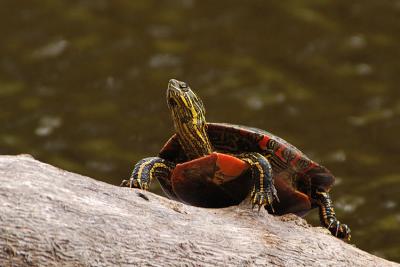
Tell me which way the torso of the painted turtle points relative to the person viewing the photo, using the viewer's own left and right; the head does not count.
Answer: facing the viewer and to the left of the viewer
